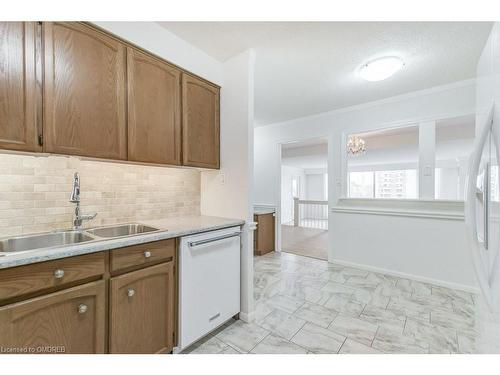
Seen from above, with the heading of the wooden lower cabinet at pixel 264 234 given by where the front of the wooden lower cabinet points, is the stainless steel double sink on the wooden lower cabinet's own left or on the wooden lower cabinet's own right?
on the wooden lower cabinet's own right

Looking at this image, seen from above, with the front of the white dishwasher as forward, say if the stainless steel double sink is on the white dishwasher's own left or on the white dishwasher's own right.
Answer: on the white dishwasher's own right

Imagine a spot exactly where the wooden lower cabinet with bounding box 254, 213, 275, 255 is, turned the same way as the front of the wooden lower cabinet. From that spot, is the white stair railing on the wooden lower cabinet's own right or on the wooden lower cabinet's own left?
on the wooden lower cabinet's own left

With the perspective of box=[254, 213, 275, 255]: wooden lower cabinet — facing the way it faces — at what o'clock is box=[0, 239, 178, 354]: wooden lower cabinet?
box=[0, 239, 178, 354]: wooden lower cabinet is roughly at 2 o'clock from box=[254, 213, 275, 255]: wooden lower cabinet.

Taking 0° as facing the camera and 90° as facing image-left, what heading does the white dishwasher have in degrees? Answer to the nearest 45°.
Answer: approximately 315°

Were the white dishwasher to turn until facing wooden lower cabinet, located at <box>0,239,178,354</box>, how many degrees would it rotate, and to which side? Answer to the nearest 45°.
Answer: approximately 90° to its right

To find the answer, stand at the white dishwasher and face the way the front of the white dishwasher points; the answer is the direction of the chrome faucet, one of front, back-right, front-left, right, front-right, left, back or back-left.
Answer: back-right

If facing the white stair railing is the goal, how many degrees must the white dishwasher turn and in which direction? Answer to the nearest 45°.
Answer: approximately 90° to its left

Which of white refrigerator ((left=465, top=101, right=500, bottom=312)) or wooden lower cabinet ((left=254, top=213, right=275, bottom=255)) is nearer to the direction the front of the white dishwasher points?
the white refrigerator
